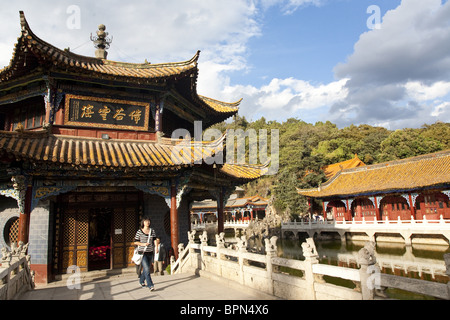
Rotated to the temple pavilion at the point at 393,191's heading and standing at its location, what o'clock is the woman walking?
The woman walking is roughly at 11 o'clock from the temple pavilion.

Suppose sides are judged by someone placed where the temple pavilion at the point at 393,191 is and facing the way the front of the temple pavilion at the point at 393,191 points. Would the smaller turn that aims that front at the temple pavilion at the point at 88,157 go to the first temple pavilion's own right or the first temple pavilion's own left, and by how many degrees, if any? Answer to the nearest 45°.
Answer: approximately 45° to the first temple pavilion's own left

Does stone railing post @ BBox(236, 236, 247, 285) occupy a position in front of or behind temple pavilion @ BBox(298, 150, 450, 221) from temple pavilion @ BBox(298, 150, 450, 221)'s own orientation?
in front

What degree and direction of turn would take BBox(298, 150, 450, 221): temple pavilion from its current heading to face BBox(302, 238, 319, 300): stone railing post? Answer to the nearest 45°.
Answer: approximately 45° to its left

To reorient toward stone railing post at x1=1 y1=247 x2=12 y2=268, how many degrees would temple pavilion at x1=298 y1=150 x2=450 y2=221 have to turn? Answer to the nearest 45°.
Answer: approximately 45° to its left

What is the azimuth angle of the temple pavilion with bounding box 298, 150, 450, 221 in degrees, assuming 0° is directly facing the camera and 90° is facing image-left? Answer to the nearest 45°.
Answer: approximately 45°

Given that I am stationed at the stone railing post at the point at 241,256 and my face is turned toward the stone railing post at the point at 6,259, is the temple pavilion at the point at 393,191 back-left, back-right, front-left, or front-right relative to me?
back-right

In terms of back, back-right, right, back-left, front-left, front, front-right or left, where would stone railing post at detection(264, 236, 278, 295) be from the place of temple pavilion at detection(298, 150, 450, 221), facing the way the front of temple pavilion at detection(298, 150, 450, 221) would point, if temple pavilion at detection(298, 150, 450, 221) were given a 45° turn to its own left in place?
front
